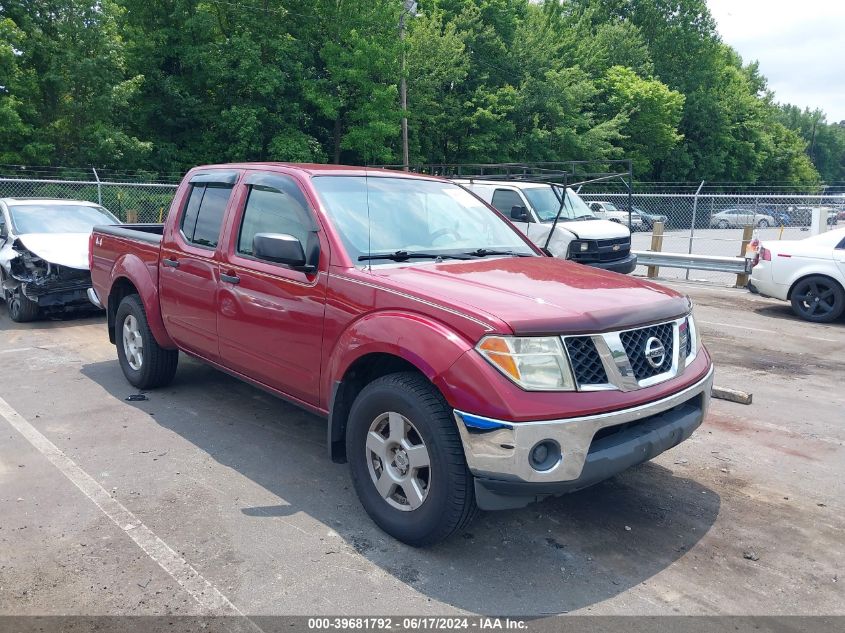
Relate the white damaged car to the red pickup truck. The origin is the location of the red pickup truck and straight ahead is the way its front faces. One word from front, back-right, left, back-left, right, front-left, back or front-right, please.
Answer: back

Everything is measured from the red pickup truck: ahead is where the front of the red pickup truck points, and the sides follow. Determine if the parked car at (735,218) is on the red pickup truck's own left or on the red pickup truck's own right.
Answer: on the red pickup truck's own left

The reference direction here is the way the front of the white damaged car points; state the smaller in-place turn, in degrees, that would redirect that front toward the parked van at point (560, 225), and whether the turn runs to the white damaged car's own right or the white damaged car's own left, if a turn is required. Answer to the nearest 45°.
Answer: approximately 45° to the white damaged car's own left

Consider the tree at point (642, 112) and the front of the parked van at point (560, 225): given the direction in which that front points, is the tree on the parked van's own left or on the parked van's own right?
on the parked van's own left

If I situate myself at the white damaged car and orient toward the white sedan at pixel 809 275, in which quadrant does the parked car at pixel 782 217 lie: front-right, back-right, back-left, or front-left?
front-left

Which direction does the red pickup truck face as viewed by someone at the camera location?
facing the viewer and to the right of the viewer

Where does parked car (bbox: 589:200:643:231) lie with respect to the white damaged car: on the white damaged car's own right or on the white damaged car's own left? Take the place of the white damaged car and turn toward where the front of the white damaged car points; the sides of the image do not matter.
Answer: on the white damaged car's own left

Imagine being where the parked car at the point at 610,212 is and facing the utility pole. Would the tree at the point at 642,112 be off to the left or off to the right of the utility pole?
right

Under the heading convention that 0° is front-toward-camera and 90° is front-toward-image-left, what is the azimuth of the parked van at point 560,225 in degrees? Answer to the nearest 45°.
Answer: approximately 315°

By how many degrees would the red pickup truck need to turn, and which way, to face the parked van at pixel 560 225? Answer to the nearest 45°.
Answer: approximately 135° to its left

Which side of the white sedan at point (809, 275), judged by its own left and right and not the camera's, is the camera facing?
right

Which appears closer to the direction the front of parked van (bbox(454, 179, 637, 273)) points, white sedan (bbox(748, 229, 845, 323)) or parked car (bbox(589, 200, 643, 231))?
the white sedan

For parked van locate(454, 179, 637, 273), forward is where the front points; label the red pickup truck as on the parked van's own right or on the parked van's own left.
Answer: on the parked van's own right
